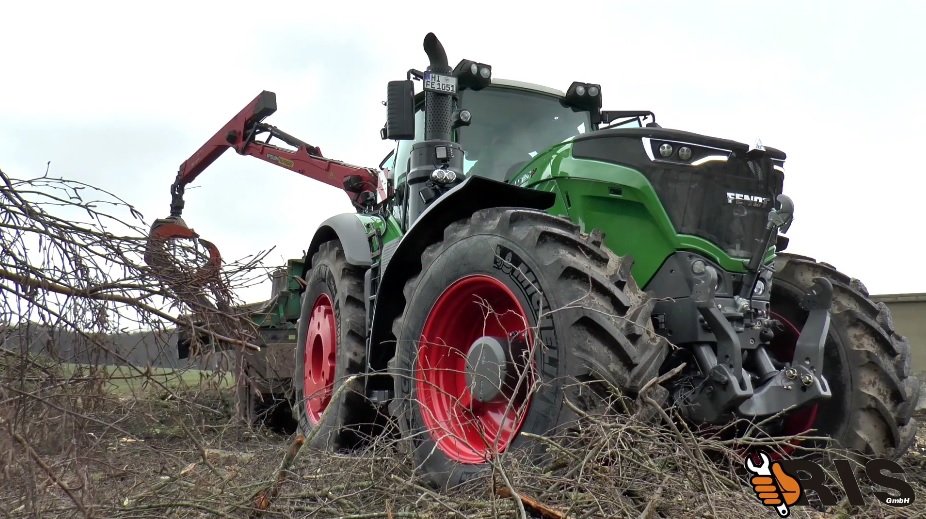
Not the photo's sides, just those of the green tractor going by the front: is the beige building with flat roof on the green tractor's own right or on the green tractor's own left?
on the green tractor's own left

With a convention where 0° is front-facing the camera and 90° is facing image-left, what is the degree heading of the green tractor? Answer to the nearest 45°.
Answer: approximately 315°
